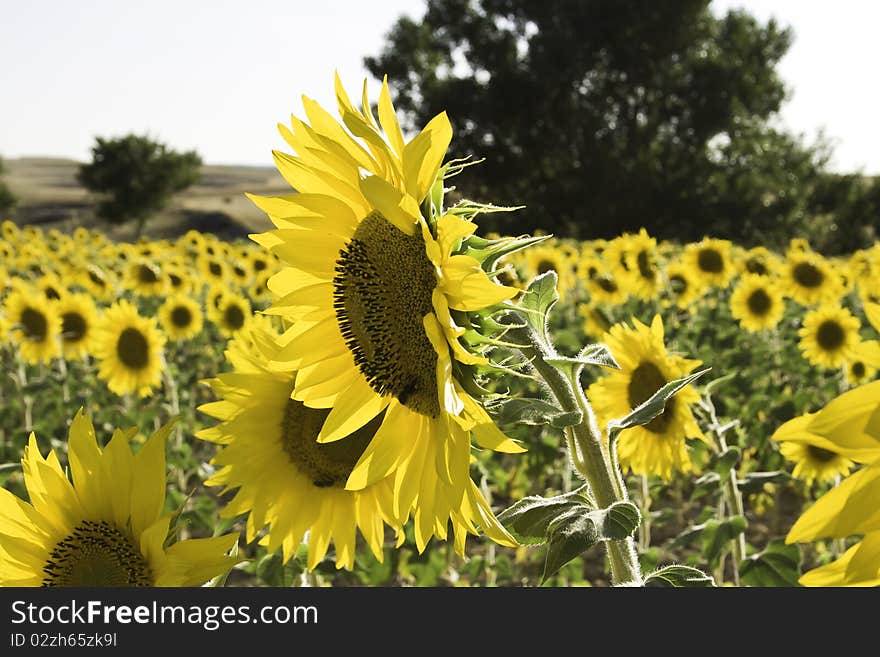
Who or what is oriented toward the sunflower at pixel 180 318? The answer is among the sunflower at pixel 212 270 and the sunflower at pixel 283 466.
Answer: the sunflower at pixel 212 270

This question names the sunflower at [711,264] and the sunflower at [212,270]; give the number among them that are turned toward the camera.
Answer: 2

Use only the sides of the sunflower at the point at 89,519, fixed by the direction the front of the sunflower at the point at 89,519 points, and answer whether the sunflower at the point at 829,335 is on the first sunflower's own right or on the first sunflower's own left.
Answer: on the first sunflower's own left

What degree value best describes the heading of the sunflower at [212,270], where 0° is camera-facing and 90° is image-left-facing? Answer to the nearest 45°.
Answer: approximately 0°

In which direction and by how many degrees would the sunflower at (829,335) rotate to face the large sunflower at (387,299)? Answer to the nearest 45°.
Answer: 0° — it already faces it

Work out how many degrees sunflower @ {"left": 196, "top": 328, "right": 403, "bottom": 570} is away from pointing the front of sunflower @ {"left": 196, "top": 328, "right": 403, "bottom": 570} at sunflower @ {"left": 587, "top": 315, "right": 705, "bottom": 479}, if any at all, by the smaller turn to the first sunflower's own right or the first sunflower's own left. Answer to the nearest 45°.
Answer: approximately 135° to the first sunflower's own left

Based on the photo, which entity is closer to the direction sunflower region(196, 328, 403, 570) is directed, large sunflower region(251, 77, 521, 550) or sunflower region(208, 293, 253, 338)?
the large sunflower
